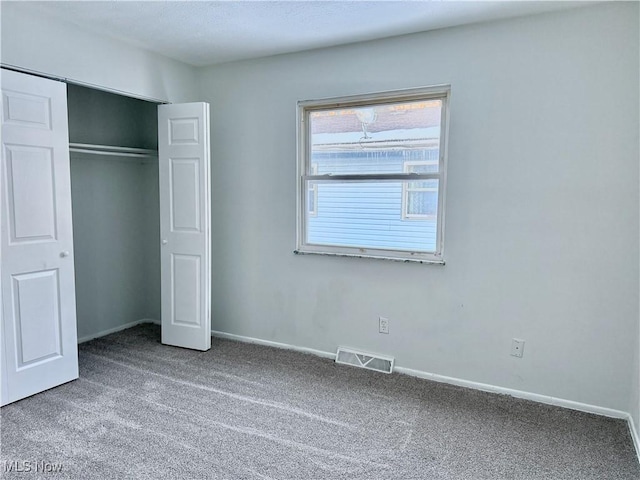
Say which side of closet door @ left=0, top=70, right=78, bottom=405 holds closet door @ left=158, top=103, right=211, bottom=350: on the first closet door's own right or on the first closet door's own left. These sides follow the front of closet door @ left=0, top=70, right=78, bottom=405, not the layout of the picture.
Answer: on the first closet door's own left

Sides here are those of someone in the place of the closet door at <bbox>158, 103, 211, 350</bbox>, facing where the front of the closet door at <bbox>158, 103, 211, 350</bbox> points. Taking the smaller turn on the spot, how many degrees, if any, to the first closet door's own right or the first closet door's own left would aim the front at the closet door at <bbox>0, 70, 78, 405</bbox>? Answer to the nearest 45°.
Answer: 0° — it already faces it

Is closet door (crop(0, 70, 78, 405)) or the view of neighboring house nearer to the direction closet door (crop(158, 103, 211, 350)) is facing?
the closet door

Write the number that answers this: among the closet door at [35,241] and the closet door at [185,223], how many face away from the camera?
0

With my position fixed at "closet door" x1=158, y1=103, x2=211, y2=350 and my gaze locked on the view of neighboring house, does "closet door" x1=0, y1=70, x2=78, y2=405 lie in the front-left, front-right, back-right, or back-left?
back-right

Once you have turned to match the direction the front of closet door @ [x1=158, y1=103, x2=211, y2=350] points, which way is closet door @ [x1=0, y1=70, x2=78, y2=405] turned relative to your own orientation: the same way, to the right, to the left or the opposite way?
to the left
